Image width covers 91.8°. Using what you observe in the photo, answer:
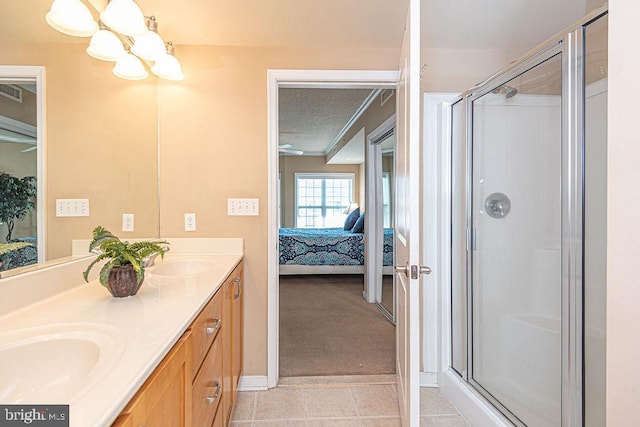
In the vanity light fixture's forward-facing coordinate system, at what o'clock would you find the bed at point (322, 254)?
The bed is roughly at 9 o'clock from the vanity light fixture.

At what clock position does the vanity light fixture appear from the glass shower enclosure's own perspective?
The vanity light fixture is roughly at 12 o'clock from the glass shower enclosure.

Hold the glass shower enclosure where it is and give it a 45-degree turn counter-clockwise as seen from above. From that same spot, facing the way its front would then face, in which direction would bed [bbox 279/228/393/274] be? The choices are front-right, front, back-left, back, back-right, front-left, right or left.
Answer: back-right

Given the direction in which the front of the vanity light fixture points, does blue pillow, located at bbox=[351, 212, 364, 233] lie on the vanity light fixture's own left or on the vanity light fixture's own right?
on the vanity light fixture's own left

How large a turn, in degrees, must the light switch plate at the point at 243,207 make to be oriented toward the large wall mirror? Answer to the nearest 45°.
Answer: approximately 45° to its right

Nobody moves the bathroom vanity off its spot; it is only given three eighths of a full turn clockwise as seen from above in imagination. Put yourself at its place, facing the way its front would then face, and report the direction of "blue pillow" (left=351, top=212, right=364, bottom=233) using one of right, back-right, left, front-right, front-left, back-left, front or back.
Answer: back-right

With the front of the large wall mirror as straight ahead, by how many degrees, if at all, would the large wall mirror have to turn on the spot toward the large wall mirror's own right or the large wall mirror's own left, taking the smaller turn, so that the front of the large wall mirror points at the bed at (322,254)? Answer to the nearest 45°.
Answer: approximately 90° to the large wall mirror's own left
